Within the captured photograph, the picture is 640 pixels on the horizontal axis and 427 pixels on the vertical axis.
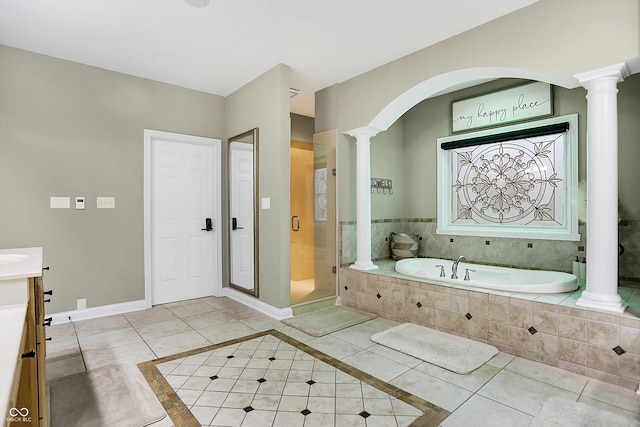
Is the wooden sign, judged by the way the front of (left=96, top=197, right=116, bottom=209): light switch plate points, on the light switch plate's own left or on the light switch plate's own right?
on the light switch plate's own left

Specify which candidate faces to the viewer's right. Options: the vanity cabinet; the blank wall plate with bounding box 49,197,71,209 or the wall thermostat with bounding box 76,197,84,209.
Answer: the vanity cabinet

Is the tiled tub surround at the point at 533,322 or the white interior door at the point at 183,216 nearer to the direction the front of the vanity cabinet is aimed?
the tiled tub surround

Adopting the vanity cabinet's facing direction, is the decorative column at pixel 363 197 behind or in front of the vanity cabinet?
in front

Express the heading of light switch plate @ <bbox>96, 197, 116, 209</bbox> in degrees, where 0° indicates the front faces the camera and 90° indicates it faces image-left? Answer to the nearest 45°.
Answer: approximately 0°

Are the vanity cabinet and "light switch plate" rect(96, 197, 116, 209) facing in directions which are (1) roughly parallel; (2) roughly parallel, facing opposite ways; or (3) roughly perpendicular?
roughly perpendicular

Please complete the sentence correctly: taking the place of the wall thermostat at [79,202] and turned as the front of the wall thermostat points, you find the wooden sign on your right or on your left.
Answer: on your left

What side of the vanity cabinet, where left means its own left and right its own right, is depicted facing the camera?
right

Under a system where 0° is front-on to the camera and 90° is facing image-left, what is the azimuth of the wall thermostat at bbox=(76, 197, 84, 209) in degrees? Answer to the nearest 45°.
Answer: approximately 0°

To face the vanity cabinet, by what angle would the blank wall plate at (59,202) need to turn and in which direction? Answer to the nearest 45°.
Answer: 0° — it already faces it

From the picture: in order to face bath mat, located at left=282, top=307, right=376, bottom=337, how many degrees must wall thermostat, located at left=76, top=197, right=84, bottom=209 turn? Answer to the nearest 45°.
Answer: approximately 45° to its left

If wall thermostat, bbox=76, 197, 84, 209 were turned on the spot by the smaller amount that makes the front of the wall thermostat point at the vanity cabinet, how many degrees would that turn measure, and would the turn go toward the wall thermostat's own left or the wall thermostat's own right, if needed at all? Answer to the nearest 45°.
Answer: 0° — it already faces it

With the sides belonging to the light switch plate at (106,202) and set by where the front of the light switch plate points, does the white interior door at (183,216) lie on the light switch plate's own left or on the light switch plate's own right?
on the light switch plate's own left

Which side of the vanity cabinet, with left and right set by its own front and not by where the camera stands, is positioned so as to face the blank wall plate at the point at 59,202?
left

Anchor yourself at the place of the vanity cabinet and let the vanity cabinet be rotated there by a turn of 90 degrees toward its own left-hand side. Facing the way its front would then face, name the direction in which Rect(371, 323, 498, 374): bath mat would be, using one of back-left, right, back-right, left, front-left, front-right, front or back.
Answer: right

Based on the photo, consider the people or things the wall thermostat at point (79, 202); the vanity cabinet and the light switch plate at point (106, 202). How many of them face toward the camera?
2
